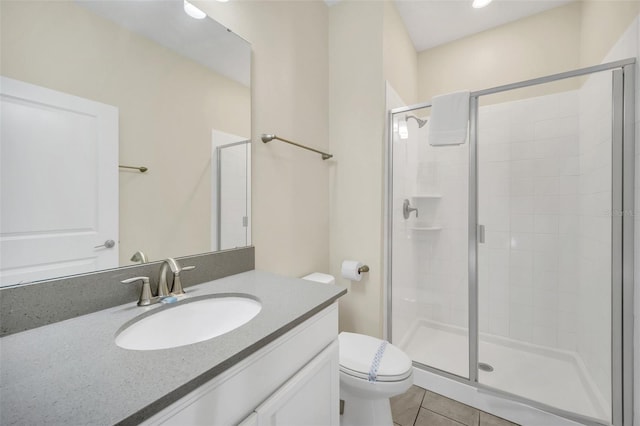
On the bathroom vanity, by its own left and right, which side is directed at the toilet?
left

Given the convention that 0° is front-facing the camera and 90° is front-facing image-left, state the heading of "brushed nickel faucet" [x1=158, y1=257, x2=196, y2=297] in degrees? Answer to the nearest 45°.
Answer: approximately 315°

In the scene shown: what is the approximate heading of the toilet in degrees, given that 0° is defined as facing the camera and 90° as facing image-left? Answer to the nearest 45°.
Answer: approximately 315°

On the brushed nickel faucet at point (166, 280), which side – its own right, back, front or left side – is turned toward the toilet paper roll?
left

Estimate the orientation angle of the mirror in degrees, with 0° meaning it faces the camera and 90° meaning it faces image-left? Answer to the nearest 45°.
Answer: approximately 315°

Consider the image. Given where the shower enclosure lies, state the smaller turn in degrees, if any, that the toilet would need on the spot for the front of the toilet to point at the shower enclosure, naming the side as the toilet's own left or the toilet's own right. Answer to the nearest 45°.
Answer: approximately 90° to the toilet's own left

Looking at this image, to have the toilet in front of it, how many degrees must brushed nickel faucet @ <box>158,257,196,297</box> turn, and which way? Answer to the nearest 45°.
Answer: approximately 45° to its left
